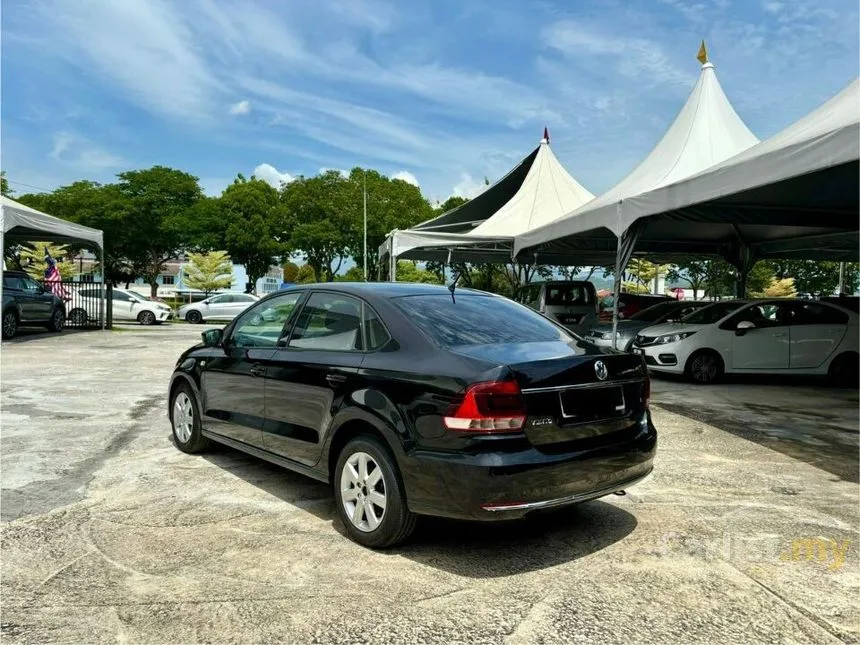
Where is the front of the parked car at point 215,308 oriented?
to the viewer's left

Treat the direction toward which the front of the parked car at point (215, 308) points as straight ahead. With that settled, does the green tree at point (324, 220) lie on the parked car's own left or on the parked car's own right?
on the parked car's own right

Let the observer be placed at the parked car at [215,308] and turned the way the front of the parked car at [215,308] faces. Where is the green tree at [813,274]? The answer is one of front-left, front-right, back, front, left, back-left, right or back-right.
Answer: back

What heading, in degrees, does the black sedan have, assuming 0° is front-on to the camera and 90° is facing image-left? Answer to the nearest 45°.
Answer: approximately 135°

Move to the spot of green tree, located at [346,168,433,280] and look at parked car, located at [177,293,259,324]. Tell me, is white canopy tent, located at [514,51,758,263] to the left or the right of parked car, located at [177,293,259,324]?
left

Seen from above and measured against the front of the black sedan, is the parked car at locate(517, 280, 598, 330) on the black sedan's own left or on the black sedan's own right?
on the black sedan's own right

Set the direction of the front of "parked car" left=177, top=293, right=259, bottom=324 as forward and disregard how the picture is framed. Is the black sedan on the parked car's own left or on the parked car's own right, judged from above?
on the parked car's own left

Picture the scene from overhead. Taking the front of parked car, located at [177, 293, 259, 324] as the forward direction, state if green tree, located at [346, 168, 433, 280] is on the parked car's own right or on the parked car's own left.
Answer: on the parked car's own right

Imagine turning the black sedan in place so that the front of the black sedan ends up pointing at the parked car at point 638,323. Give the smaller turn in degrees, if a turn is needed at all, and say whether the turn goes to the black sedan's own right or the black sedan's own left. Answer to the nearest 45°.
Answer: approximately 90° to the black sedan's own right

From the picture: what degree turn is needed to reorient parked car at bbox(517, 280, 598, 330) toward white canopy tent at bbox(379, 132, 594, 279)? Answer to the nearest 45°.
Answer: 0° — it already faces it

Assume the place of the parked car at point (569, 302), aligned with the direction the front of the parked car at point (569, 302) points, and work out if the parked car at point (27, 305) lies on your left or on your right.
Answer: on your left

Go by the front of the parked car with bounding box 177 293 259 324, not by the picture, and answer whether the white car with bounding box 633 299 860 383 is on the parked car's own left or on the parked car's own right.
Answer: on the parked car's own left

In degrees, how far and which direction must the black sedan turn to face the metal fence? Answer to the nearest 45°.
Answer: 0° — it already faces it
